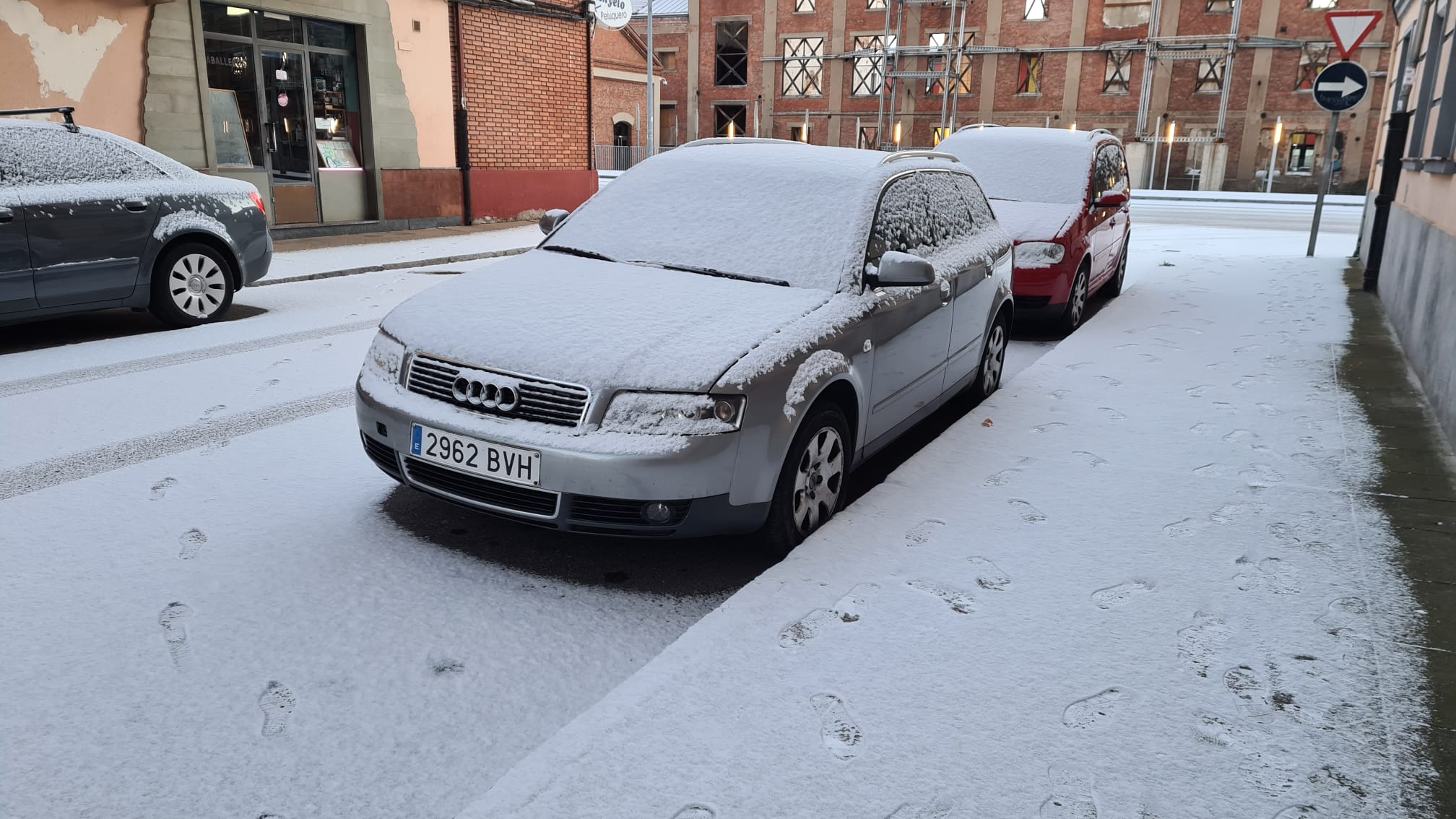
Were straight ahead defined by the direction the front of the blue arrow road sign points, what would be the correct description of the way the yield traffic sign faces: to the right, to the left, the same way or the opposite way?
the same way

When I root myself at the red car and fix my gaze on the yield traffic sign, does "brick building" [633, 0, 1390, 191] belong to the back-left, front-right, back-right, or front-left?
front-left

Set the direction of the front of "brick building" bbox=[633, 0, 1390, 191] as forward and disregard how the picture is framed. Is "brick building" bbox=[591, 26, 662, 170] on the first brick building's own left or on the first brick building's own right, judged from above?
on the first brick building's own right

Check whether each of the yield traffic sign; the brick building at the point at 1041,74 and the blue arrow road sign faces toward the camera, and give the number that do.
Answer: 3

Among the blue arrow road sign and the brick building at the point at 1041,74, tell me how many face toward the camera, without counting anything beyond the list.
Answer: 2

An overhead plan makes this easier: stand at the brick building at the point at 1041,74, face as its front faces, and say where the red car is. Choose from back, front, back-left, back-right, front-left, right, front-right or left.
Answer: front

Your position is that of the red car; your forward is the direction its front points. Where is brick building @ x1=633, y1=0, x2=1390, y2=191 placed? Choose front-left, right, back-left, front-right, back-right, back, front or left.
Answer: back-right

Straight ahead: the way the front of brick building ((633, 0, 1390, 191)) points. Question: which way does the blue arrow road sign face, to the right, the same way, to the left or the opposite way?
the same way

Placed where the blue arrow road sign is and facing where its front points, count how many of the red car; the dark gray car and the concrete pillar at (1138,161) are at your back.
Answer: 1

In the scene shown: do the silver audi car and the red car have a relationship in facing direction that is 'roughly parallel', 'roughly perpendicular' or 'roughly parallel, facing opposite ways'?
roughly parallel

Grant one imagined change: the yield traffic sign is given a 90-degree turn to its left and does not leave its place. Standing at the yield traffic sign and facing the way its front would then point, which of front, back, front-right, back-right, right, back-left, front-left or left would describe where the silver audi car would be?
right

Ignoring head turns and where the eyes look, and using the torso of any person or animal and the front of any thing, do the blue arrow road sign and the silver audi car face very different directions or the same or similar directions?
same or similar directions

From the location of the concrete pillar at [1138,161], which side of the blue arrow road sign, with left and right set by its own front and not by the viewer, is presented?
back

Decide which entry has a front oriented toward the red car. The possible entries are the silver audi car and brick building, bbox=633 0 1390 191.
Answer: the brick building

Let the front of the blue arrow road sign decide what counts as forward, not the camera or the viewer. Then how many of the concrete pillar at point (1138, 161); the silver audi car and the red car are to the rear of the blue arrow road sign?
1

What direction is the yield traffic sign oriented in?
toward the camera

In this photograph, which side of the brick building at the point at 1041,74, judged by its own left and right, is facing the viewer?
front

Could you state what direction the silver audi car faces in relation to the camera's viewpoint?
facing the viewer and to the left of the viewer

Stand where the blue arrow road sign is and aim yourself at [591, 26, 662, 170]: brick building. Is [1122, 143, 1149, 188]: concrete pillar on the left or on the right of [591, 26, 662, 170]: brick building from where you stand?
right
